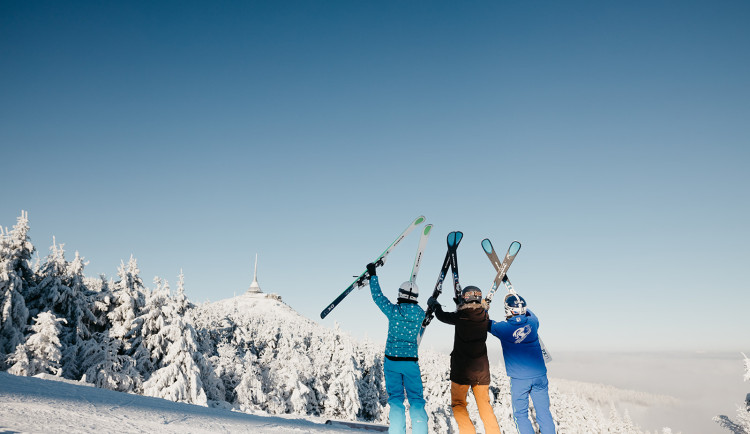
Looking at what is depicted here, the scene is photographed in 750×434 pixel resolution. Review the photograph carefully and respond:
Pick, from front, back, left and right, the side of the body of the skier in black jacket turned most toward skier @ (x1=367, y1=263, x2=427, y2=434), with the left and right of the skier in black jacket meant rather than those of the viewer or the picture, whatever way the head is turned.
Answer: left

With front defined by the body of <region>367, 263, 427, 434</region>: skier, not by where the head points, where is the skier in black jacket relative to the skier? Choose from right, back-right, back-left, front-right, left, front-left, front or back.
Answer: right

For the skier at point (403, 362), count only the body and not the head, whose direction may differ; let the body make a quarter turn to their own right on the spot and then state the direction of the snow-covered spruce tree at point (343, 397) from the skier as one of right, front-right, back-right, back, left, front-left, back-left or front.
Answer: left

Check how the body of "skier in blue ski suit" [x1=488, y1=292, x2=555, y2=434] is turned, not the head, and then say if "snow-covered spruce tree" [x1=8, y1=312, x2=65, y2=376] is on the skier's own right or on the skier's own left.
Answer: on the skier's own left

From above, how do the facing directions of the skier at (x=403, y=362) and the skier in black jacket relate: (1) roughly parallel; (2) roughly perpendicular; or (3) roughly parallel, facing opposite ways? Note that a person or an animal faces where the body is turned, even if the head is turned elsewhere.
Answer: roughly parallel

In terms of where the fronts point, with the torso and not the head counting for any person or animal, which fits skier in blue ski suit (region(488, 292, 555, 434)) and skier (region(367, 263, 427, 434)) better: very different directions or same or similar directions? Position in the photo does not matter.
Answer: same or similar directions

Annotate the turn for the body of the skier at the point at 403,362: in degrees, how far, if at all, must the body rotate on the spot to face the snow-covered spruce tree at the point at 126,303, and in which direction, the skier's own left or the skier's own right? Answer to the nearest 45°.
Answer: approximately 45° to the skier's own left

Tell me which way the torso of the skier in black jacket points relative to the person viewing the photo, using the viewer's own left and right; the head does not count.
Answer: facing away from the viewer

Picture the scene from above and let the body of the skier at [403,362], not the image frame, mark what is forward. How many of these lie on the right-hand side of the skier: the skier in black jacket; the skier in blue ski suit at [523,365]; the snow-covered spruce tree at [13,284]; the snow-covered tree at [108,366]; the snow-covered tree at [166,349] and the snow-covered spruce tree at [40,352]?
2

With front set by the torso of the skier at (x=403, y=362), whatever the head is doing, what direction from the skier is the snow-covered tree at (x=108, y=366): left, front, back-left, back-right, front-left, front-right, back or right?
front-left

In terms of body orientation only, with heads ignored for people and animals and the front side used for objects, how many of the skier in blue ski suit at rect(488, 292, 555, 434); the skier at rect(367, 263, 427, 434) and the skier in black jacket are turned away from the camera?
3

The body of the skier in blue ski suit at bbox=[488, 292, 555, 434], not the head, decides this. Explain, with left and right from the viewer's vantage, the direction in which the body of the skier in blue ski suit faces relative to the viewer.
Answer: facing away from the viewer

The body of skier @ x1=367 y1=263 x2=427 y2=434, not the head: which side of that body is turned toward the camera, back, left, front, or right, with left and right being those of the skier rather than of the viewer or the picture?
back
